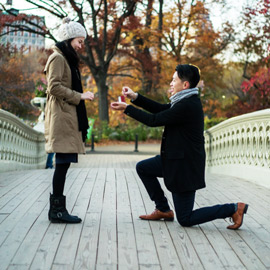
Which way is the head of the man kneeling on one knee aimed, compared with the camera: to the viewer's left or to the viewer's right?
to the viewer's left

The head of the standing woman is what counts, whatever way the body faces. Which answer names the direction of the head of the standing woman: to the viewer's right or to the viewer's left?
to the viewer's right

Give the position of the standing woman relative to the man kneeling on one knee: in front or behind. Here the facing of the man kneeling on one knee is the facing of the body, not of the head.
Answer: in front

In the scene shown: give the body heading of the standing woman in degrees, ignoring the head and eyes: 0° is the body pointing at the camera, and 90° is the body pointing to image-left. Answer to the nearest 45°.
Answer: approximately 270°

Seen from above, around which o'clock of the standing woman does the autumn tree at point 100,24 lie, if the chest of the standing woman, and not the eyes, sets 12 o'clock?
The autumn tree is roughly at 9 o'clock from the standing woman.

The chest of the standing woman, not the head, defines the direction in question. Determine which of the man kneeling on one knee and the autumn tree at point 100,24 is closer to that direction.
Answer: the man kneeling on one knee

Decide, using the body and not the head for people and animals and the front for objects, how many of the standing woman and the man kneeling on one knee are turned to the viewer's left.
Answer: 1

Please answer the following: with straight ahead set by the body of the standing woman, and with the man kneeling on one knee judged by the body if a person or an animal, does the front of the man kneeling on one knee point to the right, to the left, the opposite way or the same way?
the opposite way

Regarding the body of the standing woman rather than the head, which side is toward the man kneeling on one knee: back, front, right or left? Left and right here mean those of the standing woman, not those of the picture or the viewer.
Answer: front

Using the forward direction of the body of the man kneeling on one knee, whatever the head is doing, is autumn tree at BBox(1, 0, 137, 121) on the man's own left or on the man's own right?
on the man's own right

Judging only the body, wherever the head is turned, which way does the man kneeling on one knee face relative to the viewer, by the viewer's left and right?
facing to the left of the viewer

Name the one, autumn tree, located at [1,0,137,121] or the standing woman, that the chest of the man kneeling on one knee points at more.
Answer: the standing woman
